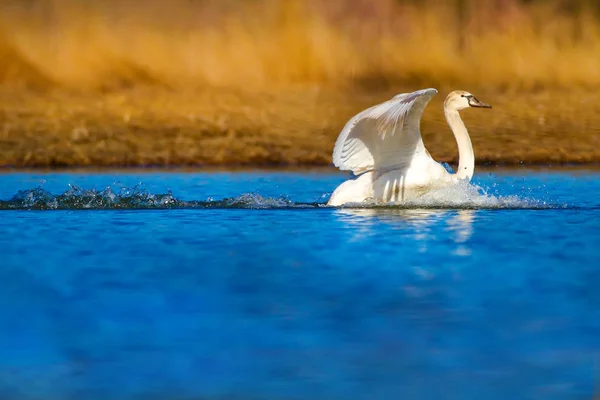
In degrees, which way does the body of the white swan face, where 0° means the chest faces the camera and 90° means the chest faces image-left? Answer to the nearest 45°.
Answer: approximately 270°
